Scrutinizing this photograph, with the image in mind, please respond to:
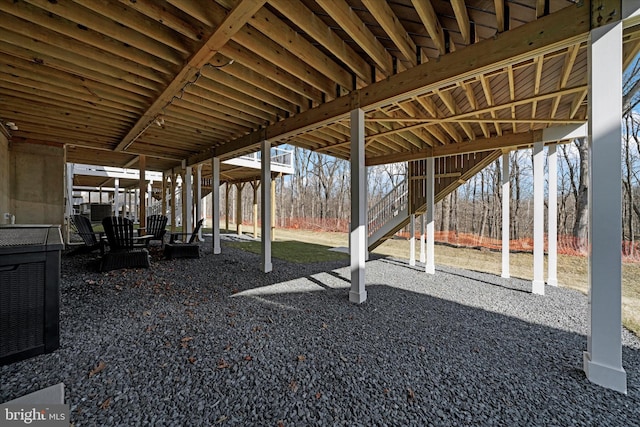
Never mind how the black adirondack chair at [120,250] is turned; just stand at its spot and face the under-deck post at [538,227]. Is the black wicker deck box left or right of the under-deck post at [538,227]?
right

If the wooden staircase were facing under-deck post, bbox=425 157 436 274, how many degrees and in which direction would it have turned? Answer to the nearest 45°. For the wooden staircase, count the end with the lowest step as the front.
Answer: approximately 90° to its left

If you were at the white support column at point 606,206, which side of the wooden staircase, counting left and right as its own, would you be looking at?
left

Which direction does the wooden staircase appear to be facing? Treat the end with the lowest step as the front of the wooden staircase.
to the viewer's left

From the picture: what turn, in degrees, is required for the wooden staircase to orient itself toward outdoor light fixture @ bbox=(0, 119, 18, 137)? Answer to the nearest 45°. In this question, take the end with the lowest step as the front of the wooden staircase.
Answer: approximately 45° to its left

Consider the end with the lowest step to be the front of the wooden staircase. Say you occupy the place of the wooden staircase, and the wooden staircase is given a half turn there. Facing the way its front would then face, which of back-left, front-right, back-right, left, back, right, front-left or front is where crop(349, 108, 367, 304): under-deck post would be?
right

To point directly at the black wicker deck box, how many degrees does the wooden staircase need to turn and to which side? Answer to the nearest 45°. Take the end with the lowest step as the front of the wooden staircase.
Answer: approximately 90° to its left

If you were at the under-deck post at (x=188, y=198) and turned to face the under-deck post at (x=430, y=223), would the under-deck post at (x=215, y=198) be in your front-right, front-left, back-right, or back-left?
front-right

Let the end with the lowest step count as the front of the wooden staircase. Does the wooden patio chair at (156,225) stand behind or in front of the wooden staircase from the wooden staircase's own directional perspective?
in front

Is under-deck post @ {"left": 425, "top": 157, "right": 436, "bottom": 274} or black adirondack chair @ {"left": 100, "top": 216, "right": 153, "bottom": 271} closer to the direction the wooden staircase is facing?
the black adirondack chair

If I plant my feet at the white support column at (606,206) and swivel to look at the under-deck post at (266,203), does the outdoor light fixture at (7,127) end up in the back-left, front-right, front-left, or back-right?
front-left

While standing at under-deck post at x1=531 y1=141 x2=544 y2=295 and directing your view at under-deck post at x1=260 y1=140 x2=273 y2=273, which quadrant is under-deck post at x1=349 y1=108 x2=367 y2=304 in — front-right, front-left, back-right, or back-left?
front-left

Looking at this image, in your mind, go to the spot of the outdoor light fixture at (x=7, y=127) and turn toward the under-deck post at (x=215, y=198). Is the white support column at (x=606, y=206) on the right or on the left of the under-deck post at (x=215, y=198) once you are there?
right

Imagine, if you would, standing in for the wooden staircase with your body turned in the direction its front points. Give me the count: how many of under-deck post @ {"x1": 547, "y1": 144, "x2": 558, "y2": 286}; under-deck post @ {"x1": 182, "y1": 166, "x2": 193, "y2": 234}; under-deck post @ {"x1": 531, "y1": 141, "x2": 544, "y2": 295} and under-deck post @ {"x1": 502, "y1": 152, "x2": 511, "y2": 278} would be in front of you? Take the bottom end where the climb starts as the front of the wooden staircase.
1

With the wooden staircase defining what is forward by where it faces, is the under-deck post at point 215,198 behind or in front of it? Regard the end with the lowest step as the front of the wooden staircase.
in front

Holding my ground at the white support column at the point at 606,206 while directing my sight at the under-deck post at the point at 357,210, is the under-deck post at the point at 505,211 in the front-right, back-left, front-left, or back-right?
front-right

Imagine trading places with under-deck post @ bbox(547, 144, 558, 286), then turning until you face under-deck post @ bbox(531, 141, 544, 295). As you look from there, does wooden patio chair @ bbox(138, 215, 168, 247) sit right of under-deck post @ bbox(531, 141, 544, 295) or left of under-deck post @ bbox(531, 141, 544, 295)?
right

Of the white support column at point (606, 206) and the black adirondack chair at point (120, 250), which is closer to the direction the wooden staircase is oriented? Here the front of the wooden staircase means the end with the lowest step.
the black adirondack chair

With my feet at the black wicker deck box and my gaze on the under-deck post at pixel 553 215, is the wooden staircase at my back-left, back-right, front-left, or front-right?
front-left

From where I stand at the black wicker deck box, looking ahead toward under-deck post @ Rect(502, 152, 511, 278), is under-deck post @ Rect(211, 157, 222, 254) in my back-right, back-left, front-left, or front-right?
front-left
